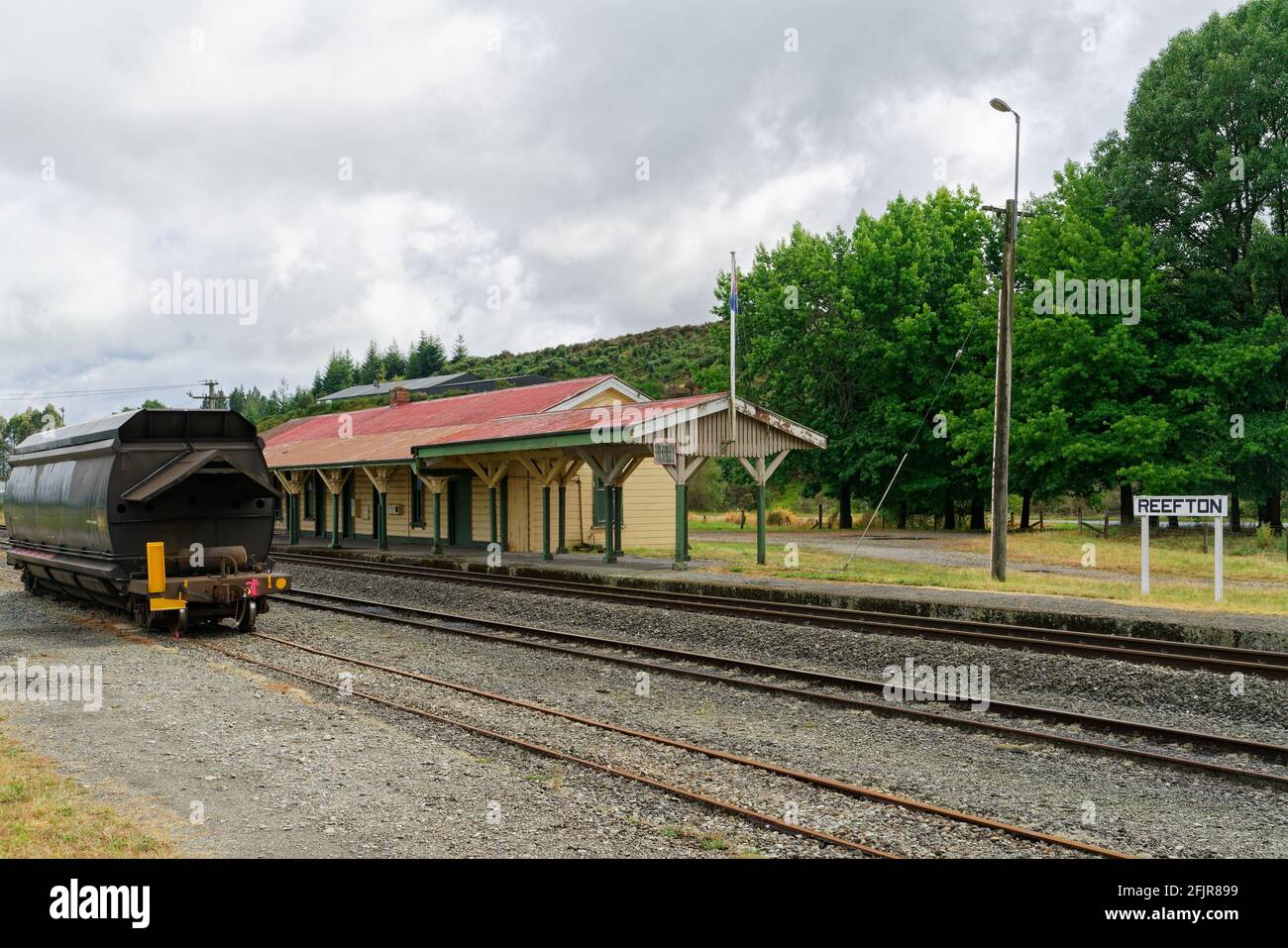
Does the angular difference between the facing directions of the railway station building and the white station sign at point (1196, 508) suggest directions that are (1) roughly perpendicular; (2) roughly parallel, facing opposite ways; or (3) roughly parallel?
roughly parallel

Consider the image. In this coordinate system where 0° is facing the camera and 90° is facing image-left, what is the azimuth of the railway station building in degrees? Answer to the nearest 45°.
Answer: approximately 45°

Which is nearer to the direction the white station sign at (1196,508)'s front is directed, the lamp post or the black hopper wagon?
the black hopper wagon

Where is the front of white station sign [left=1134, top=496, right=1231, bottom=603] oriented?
toward the camera

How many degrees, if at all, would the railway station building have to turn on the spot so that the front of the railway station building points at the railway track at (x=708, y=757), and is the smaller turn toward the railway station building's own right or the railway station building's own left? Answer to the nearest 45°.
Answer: approximately 45° to the railway station building's own left

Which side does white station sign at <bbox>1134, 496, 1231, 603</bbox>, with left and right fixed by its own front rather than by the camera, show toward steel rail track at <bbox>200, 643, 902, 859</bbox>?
front

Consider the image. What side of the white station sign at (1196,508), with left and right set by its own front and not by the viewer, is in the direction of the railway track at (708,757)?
front

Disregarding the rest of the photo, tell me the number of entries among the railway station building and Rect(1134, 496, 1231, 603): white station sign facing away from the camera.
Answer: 0
